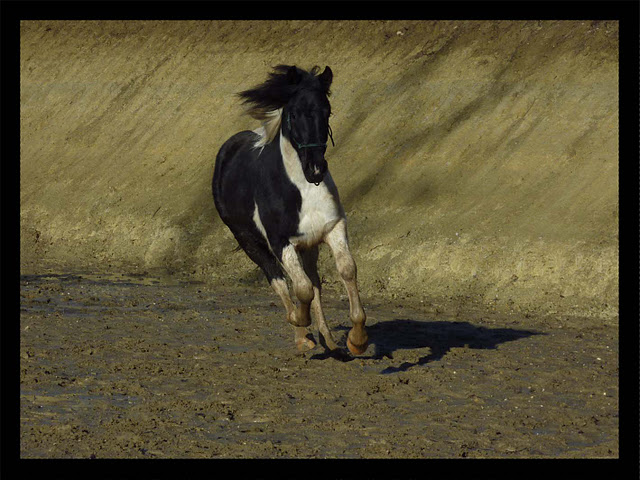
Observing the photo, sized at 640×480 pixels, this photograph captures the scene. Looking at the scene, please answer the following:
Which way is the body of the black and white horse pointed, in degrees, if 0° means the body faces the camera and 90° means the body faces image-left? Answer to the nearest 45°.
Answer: approximately 315°
